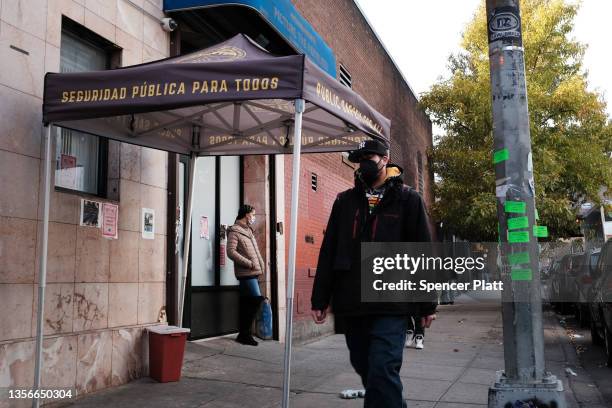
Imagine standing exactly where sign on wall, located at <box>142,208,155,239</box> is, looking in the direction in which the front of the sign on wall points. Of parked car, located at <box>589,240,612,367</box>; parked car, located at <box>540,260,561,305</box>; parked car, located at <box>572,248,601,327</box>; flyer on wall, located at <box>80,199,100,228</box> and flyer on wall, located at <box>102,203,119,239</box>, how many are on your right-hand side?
2

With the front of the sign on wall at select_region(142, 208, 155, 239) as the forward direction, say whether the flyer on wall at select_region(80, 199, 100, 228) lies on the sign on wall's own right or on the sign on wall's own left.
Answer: on the sign on wall's own right

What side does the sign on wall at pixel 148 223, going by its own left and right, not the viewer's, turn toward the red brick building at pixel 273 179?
left

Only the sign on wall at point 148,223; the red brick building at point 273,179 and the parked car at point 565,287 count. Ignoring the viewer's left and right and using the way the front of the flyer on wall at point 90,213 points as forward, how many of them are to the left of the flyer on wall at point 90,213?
3

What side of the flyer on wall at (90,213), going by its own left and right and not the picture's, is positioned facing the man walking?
front

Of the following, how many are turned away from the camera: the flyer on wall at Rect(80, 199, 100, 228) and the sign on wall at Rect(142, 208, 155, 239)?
0

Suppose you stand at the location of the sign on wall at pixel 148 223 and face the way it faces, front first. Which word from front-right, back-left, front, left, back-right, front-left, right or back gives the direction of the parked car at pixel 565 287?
left

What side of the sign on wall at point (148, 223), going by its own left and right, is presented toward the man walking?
front

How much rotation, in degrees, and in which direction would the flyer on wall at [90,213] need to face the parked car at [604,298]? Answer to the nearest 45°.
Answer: approximately 45° to its left

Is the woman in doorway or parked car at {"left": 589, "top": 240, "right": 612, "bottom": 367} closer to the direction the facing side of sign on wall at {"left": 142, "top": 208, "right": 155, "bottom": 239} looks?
the parked car

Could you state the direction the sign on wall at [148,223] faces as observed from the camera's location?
facing the viewer and to the right of the viewer

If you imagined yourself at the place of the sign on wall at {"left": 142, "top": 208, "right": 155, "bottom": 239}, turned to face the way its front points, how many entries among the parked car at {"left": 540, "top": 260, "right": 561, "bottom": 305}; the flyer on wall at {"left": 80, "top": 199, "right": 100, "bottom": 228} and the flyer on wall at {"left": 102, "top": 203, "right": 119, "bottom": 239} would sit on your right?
2

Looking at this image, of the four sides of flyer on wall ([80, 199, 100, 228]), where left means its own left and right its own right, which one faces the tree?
left

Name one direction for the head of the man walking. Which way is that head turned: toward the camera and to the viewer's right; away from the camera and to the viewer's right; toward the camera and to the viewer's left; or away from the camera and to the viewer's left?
toward the camera and to the viewer's left
